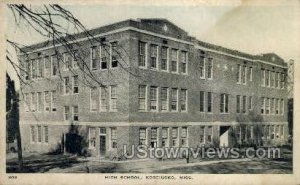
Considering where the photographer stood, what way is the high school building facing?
facing the viewer and to the right of the viewer
